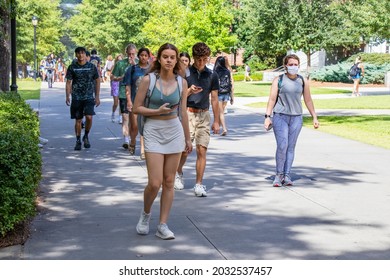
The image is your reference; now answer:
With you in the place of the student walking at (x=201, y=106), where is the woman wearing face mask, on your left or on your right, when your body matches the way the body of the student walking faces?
on your left

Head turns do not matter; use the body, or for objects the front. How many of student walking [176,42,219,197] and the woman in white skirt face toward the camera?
2

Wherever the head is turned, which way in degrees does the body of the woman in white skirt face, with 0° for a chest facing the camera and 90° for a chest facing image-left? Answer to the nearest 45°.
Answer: approximately 0°

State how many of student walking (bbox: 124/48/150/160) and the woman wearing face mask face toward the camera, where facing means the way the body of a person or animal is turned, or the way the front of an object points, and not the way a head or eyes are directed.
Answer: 2

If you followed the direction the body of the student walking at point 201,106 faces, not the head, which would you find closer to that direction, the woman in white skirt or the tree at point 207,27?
the woman in white skirt

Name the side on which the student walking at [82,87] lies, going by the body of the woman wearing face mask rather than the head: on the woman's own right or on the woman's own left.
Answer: on the woman's own right
